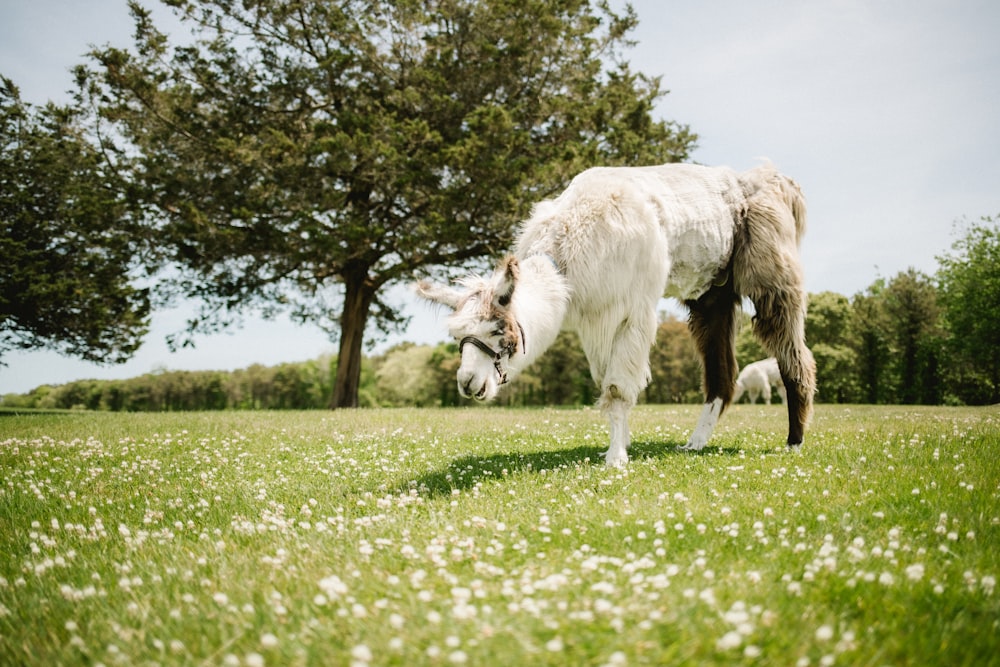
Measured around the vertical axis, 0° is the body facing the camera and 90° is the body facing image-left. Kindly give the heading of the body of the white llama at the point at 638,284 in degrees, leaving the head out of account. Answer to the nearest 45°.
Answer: approximately 45°

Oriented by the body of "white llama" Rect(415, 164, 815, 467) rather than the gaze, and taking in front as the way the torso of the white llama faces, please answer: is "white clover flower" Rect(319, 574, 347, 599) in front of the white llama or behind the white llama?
in front

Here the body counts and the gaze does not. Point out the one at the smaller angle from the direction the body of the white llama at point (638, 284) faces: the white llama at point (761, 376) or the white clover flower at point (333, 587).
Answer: the white clover flower

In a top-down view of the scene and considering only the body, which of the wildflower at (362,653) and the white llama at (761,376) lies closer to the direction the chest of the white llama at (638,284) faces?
the wildflower

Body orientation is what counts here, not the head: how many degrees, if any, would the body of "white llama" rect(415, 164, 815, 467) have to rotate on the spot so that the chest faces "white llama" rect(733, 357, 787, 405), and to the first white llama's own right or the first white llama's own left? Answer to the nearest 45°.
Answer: approximately 135° to the first white llama's own right
